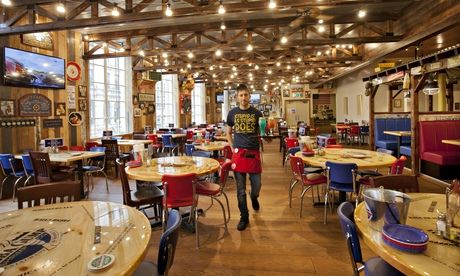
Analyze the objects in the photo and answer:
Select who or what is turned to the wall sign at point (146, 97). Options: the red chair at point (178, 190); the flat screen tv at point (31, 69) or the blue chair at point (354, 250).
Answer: the red chair

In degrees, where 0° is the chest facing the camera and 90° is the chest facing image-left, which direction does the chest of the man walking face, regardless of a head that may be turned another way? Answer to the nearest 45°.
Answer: approximately 0°

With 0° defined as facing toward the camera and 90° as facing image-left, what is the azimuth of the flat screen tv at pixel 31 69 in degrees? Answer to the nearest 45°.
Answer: approximately 315°

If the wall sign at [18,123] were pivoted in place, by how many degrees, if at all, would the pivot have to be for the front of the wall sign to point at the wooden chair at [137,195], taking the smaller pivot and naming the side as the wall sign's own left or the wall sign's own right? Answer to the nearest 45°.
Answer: approximately 45° to the wall sign's own right

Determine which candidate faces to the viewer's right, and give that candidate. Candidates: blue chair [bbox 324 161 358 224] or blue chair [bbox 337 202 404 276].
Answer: blue chair [bbox 337 202 404 276]

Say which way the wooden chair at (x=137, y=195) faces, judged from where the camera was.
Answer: facing to the right of the viewer

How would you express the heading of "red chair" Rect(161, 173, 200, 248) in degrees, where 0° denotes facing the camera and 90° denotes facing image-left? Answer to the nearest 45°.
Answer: approximately 180°

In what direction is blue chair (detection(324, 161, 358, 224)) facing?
away from the camera

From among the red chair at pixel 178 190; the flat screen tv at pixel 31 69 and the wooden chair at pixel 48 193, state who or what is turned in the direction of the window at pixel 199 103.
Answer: the red chair
